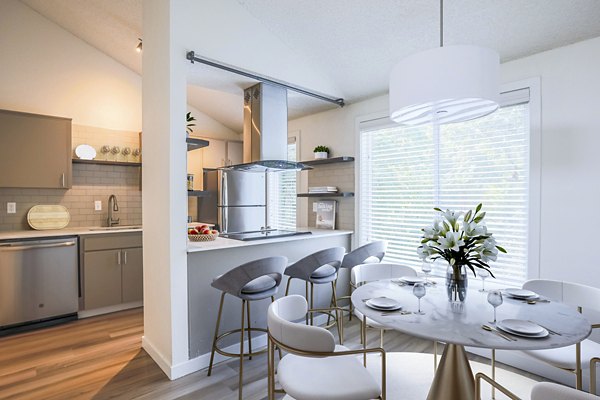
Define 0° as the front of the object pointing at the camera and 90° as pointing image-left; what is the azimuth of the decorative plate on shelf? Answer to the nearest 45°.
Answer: approximately 0°

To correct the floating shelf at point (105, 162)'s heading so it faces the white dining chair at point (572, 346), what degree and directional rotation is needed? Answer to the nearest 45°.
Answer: approximately 45° to its left

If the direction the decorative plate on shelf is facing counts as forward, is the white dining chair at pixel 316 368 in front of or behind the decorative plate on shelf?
in front

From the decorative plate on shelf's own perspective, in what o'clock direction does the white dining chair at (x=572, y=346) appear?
The white dining chair is roughly at 11 o'clock from the decorative plate on shelf.

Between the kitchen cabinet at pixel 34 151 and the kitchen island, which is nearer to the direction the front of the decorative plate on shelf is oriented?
the kitchen island

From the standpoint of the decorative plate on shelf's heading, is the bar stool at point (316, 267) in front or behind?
in front

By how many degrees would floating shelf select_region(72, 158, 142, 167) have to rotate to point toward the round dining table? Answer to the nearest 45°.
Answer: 0° — it already faces it

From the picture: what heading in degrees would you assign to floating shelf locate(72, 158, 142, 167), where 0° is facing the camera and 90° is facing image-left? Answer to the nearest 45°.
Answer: approximately 0°

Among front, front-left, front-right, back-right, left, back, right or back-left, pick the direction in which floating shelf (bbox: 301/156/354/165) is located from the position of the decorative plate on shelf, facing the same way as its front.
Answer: front-left

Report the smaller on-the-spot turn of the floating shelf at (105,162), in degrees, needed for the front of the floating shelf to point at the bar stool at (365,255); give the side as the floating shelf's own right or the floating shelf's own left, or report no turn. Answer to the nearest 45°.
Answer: approximately 45° to the floating shelf's own left

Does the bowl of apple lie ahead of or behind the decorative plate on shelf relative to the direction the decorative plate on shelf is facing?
ahead

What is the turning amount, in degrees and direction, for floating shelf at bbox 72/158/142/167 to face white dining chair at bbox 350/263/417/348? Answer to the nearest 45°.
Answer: approximately 45° to its left
